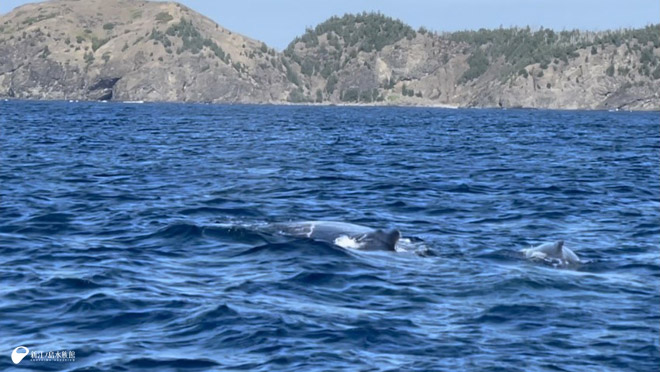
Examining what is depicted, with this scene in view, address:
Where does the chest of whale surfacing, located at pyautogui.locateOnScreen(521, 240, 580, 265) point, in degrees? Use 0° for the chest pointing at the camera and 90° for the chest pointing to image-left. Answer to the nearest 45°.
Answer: approximately 90°
